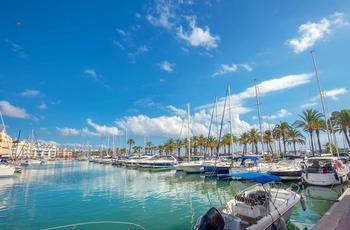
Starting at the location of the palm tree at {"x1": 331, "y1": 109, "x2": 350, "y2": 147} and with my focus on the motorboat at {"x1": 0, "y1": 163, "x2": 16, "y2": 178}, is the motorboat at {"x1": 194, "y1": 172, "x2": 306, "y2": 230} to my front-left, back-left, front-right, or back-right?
front-left

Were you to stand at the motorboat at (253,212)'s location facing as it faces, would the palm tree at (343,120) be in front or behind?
in front

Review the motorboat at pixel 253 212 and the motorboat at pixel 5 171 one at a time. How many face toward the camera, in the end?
0

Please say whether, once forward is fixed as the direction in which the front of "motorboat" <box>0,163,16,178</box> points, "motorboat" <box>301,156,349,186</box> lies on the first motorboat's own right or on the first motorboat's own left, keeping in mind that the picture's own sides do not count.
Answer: on the first motorboat's own right

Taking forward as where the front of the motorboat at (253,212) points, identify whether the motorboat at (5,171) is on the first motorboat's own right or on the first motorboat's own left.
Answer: on the first motorboat's own left

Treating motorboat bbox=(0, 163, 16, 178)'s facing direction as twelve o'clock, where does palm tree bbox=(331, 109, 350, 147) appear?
The palm tree is roughly at 1 o'clock from the motorboat.

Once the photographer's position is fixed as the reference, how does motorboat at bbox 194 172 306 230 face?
facing away from the viewer and to the right of the viewer

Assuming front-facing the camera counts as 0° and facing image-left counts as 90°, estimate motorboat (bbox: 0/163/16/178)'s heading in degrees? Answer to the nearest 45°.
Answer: approximately 270°

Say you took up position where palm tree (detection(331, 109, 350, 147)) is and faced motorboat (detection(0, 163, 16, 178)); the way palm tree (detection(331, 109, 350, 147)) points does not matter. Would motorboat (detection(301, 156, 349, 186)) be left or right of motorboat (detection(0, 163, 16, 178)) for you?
left

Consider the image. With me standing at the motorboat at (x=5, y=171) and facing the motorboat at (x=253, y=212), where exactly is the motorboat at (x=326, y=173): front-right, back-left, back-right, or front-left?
front-left

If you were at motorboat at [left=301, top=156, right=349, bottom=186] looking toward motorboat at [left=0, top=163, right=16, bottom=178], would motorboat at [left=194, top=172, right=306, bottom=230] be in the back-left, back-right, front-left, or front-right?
front-left

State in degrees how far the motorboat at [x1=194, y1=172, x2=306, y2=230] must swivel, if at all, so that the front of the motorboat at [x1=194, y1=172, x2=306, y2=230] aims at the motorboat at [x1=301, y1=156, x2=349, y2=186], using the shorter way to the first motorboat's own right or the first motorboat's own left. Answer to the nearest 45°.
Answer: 0° — it already faces it

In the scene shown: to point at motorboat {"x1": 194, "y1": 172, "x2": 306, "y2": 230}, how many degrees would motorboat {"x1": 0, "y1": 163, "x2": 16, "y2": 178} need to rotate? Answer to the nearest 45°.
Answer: approximately 90° to its right
